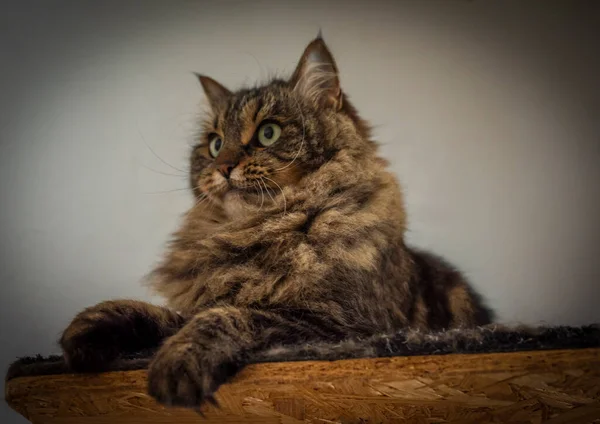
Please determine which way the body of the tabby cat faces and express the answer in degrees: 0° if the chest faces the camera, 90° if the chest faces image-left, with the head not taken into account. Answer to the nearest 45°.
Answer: approximately 45°
